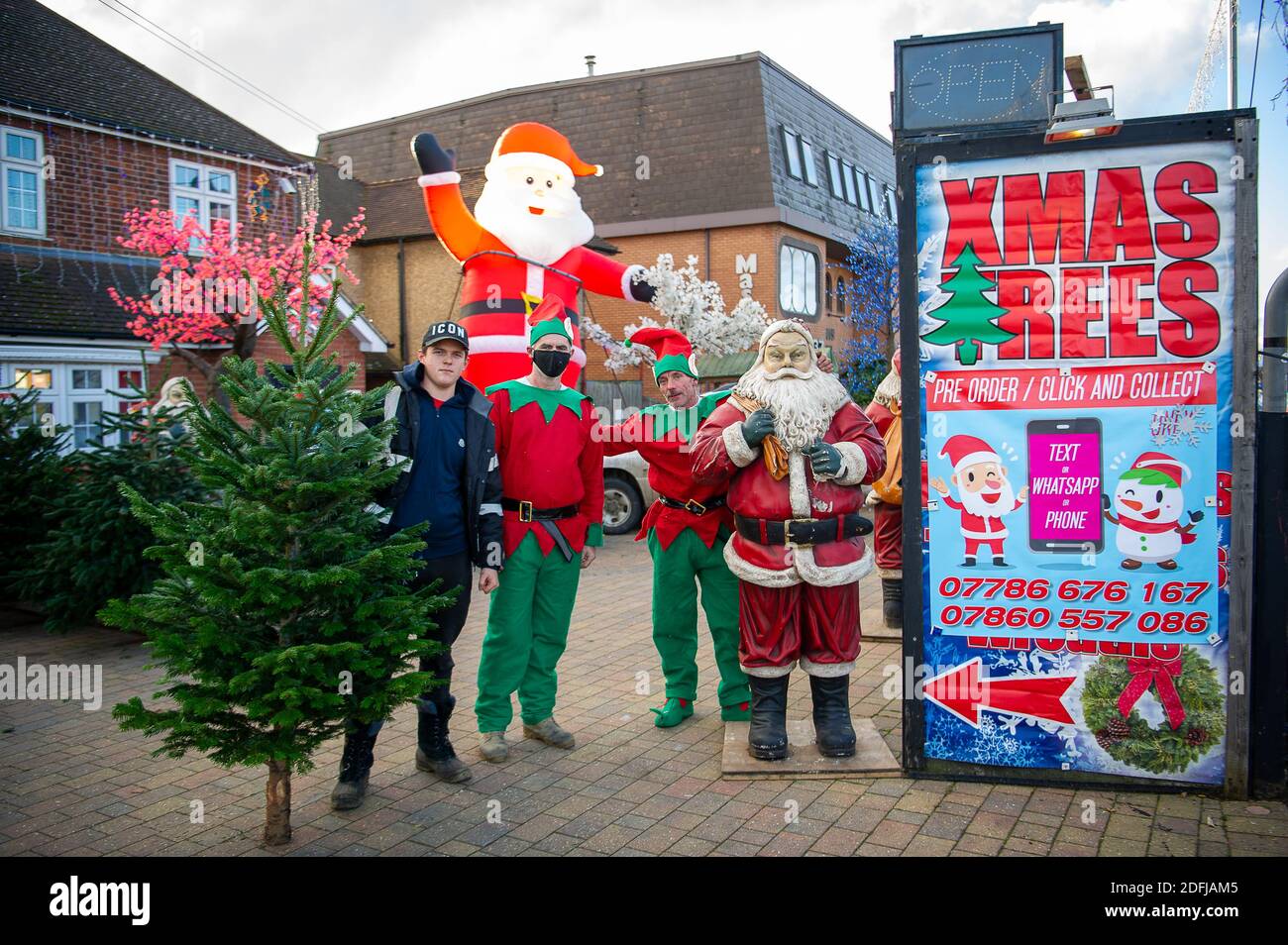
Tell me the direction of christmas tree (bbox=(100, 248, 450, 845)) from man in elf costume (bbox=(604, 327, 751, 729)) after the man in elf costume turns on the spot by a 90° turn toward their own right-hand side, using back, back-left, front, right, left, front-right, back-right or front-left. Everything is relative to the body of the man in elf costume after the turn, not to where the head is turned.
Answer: front-left

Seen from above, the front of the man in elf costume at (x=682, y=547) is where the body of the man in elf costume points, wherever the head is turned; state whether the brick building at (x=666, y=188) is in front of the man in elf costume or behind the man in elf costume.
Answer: behind

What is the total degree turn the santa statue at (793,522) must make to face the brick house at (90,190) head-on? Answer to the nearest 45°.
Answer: approximately 135° to its right

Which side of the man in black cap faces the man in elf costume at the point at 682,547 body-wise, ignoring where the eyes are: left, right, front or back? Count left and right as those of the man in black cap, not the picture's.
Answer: left

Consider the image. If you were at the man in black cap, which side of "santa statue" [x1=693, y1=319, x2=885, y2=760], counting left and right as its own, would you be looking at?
right

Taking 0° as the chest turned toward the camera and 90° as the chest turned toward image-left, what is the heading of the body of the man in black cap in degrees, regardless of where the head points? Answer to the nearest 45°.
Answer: approximately 0°

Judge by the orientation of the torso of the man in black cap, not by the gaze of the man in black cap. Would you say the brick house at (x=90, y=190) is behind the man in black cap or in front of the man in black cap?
behind
